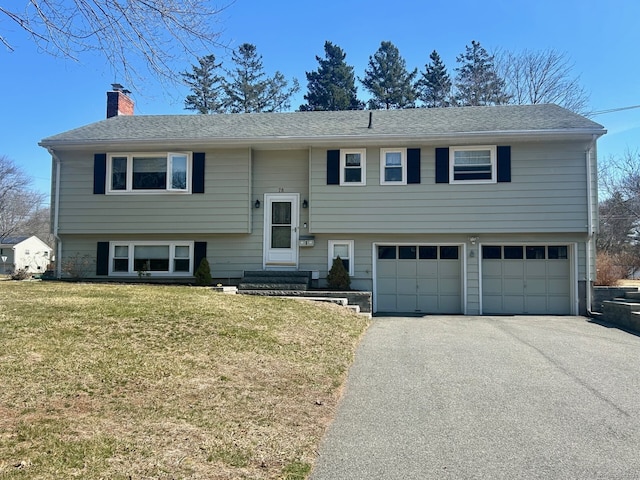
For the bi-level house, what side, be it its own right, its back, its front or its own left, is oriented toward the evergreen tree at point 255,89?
back

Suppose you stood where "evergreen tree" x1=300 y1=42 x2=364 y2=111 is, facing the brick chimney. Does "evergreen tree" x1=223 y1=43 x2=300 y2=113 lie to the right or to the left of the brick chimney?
right

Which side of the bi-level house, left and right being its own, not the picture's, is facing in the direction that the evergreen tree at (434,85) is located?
back

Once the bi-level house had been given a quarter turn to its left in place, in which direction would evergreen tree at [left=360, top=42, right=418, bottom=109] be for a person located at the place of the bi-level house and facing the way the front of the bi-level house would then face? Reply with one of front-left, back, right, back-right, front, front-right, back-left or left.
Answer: left

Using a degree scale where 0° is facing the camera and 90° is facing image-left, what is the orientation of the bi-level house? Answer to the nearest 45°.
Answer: approximately 0°

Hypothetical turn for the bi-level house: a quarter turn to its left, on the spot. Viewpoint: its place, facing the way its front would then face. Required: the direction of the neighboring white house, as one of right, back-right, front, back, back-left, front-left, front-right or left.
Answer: back-left

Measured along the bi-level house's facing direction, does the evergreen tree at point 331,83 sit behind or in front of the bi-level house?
behind
